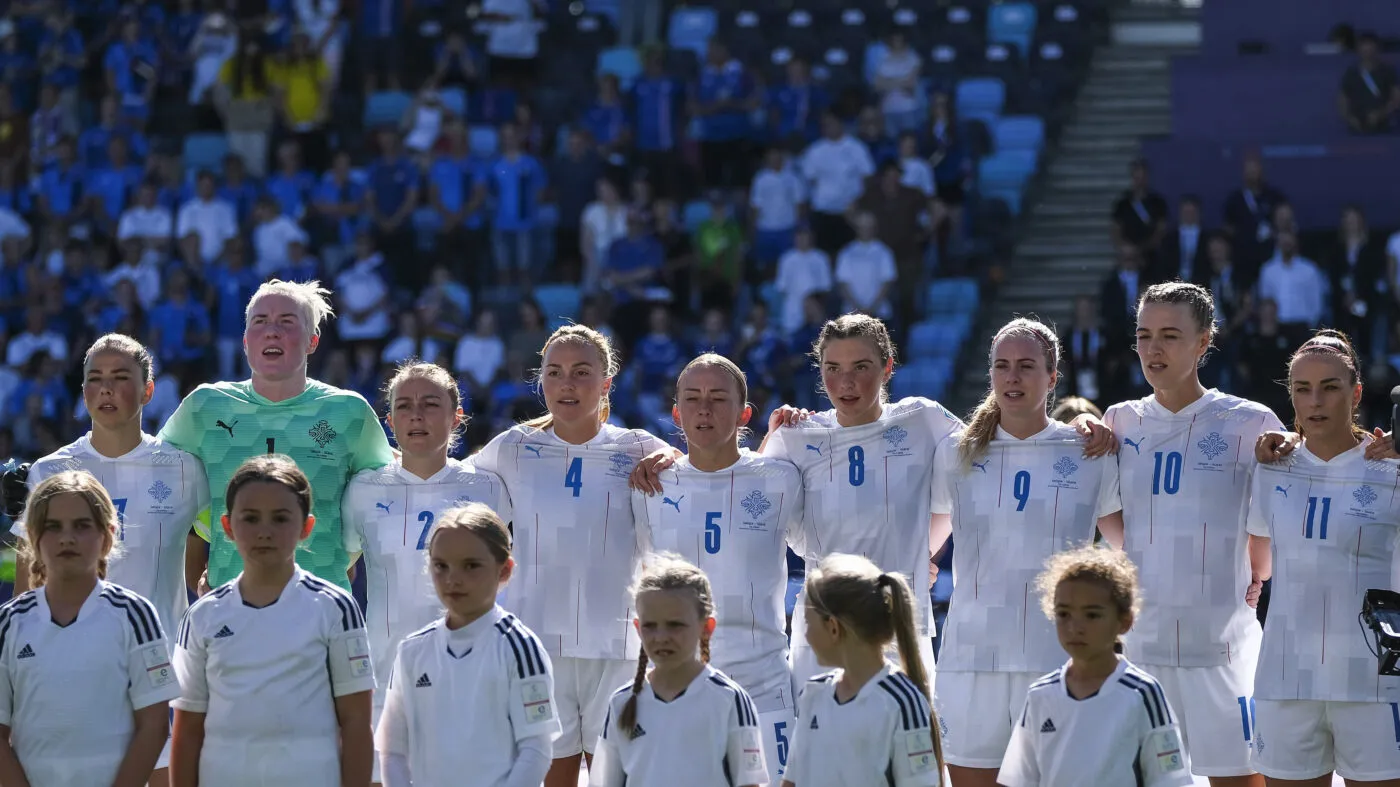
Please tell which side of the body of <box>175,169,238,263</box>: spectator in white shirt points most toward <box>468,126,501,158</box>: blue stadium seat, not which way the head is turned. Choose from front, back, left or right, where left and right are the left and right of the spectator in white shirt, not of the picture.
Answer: left

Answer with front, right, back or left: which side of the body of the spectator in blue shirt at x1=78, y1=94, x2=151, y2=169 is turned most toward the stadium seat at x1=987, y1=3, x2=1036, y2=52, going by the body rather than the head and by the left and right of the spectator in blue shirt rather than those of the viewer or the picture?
left

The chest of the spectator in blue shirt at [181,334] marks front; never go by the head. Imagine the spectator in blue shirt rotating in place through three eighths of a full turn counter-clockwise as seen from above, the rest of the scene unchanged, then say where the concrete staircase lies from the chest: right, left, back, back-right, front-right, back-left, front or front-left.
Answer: front-right

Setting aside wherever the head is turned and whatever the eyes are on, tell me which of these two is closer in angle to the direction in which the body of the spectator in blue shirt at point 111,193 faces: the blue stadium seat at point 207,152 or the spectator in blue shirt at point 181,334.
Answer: the spectator in blue shirt

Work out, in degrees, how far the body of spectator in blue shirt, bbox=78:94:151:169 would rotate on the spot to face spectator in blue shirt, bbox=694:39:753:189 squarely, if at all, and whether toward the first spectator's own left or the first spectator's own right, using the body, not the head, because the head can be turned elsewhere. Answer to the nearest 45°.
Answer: approximately 45° to the first spectator's own left

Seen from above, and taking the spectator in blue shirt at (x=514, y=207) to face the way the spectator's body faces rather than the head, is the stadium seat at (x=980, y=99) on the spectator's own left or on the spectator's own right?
on the spectator's own left

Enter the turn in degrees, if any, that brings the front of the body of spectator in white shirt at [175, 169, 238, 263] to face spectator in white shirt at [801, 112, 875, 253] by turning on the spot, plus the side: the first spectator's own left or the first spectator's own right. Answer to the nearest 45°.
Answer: approximately 45° to the first spectator's own left
